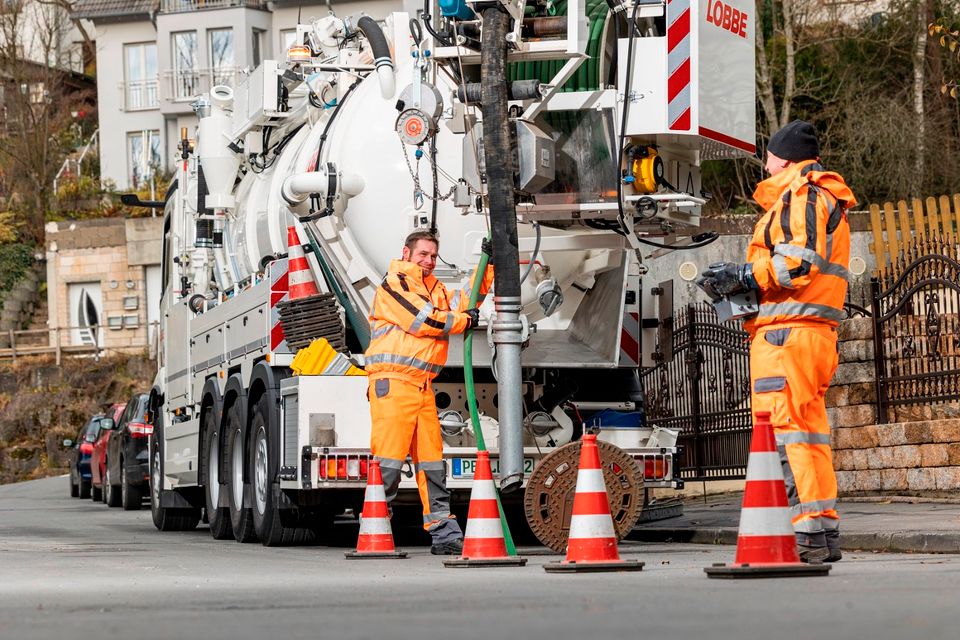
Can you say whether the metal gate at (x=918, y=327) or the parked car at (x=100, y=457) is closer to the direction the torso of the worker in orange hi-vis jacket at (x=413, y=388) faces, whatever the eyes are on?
the metal gate

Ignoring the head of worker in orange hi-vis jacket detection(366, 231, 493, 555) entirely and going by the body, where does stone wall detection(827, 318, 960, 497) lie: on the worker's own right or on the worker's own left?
on the worker's own left

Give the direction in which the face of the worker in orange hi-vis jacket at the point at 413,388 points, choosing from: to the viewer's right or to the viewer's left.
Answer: to the viewer's right

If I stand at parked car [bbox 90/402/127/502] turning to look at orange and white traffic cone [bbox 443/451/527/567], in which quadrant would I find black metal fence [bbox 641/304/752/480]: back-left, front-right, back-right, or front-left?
front-left

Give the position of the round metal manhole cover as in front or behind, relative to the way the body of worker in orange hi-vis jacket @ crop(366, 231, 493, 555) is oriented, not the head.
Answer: in front

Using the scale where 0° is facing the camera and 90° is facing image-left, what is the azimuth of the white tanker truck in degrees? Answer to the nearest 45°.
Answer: approximately 135°

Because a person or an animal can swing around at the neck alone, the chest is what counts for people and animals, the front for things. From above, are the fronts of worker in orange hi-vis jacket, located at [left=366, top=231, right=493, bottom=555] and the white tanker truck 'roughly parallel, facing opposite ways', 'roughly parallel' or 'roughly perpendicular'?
roughly parallel, facing opposite ways

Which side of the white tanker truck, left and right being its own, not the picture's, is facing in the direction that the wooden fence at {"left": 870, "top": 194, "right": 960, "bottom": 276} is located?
right

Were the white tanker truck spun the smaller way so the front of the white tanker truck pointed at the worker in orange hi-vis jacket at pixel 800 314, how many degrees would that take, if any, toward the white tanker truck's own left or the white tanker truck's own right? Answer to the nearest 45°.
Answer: approximately 180°

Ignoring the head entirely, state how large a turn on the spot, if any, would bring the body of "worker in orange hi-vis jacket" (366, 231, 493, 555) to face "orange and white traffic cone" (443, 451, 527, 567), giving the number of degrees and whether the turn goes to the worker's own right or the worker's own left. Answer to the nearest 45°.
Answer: approximately 45° to the worker's own right

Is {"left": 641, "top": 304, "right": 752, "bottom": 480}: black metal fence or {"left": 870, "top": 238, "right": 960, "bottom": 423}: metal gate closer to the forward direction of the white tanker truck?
the black metal fence

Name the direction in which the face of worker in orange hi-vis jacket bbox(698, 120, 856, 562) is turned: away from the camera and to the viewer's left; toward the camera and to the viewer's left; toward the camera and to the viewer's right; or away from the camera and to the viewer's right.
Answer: away from the camera and to the viewer's left

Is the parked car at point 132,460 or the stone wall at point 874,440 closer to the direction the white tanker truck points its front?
the parked car
